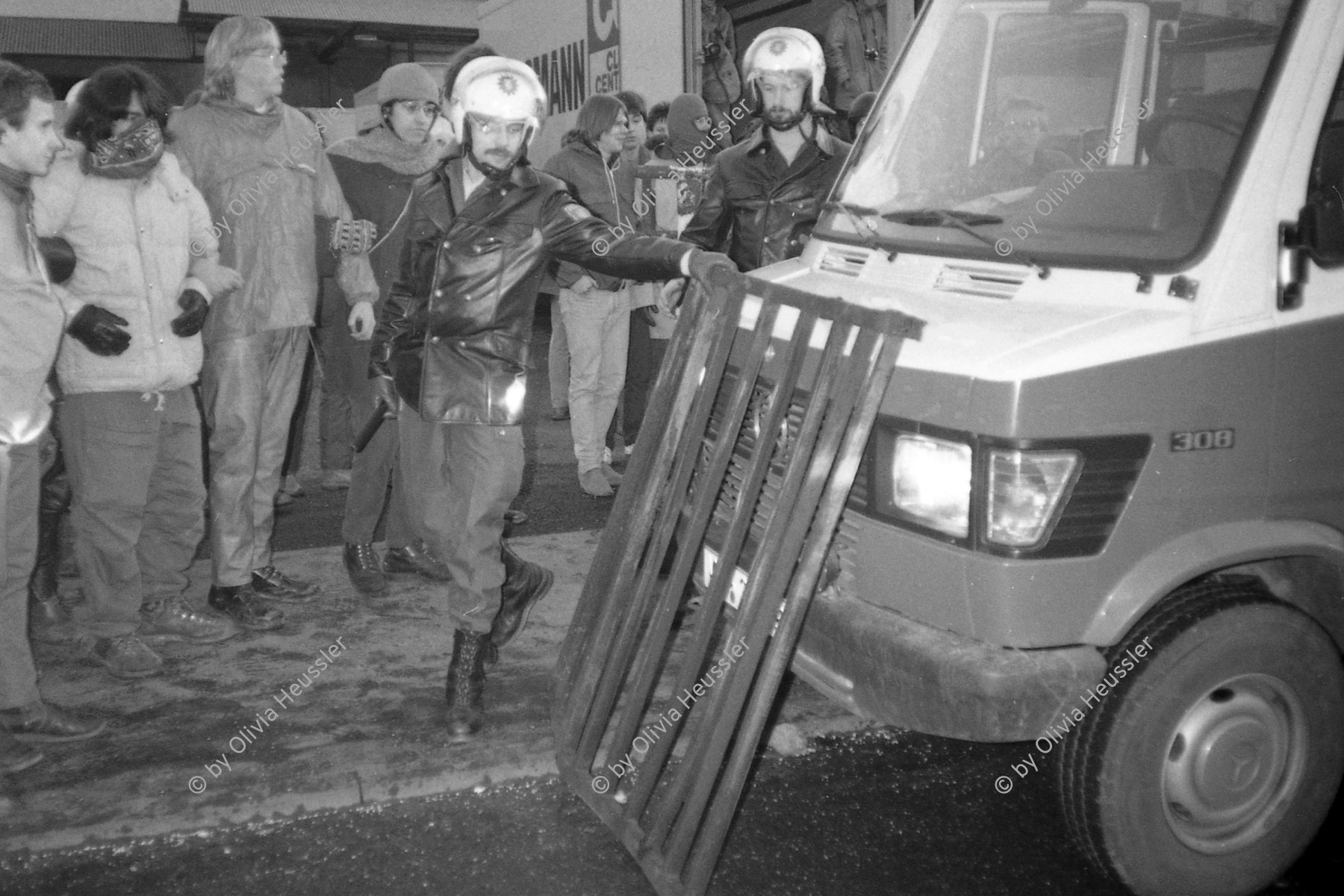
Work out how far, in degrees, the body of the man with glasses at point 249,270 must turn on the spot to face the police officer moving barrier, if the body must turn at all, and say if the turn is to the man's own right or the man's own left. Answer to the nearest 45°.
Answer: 0° — they already face them

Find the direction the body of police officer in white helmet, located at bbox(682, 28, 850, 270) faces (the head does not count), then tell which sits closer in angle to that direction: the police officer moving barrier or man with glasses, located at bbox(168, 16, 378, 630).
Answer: the police officer moving barrier

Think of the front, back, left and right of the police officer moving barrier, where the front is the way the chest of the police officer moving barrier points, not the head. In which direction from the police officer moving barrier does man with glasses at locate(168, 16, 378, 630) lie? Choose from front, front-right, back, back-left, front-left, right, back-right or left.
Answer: back-right

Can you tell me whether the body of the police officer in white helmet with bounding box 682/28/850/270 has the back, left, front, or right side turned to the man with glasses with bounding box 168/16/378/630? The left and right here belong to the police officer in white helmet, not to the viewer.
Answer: right

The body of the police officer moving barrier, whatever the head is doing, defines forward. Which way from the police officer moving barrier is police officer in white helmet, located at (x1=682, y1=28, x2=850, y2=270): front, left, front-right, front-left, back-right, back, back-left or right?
back-left

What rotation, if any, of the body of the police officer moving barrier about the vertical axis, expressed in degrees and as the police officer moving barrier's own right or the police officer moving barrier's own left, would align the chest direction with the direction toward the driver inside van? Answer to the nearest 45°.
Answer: approximately 90° to the police officer moving barrier's own left

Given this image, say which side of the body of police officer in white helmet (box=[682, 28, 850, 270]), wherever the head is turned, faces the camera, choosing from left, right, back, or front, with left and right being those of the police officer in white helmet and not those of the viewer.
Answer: front

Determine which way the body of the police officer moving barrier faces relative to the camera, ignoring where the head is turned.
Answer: toward the camera

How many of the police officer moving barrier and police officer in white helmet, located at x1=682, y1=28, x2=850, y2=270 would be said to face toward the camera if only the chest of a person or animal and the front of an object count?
2
